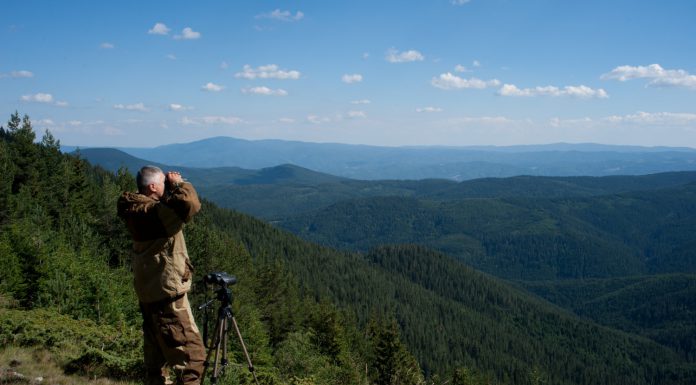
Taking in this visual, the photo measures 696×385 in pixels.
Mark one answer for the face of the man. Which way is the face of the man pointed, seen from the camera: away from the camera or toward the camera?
away from the camera

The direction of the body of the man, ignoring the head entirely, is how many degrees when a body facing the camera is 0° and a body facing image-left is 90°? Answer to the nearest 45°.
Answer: approximately 225°
